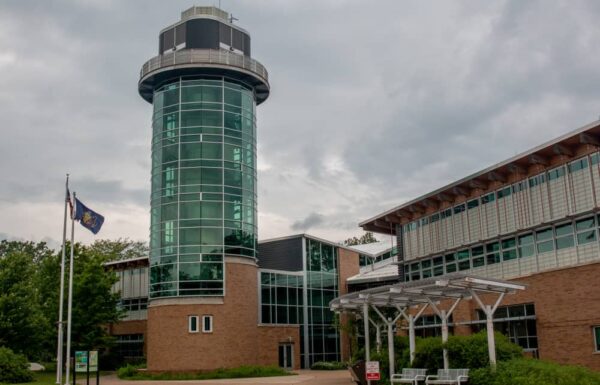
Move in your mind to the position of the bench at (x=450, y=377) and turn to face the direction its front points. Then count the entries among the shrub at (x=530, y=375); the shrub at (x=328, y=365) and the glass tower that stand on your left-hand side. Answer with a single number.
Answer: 1

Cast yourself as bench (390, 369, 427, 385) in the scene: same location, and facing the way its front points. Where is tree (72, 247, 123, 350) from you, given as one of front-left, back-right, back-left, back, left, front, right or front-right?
right

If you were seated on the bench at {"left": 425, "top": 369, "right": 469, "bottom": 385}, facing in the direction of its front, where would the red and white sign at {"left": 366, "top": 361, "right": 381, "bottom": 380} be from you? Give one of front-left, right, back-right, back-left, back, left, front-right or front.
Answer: front-right

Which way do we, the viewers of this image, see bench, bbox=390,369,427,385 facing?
facing the viewer and to the left of the viewer

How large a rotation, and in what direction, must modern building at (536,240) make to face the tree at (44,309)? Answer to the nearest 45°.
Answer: approximately 45° to its right

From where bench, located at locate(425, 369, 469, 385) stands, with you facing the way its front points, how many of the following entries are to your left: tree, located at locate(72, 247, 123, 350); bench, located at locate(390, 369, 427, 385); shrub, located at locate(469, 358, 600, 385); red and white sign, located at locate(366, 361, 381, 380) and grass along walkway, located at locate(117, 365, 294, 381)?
1

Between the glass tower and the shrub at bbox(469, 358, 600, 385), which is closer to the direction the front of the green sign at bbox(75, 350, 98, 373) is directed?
the shrub

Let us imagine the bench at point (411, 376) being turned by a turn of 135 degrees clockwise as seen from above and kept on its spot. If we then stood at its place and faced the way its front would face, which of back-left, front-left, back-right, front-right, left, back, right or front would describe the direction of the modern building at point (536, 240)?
front-right

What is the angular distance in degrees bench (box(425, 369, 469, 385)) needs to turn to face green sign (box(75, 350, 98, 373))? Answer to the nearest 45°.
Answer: approximately 45° to its right

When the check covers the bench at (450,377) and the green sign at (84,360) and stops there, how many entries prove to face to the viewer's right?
0

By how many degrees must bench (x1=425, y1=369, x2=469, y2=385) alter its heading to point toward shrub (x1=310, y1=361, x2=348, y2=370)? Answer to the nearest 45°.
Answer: approximately 135° to its right

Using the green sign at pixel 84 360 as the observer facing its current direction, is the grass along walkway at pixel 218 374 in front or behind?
behind

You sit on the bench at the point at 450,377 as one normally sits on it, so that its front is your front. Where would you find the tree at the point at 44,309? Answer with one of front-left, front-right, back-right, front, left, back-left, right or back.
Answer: right

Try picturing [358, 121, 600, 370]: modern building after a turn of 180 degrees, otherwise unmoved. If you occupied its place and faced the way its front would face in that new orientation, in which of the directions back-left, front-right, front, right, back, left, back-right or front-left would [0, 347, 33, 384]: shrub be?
back-left

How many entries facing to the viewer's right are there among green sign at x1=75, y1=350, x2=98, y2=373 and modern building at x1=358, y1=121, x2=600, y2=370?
0
